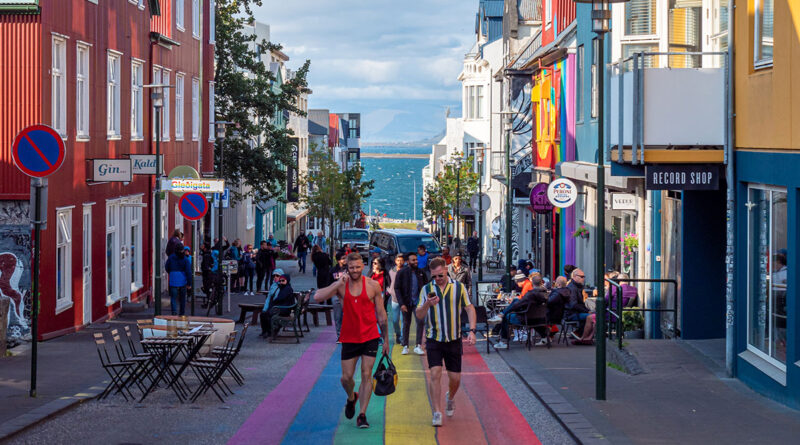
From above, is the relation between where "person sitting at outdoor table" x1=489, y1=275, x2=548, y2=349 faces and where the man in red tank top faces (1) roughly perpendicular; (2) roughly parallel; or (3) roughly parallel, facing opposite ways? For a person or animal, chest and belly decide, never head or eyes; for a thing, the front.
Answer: roughly perpendicular

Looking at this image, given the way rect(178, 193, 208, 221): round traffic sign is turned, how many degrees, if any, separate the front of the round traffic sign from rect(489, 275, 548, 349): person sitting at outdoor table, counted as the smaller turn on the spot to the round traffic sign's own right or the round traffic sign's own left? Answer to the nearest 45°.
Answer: approximately 45° to the round traffic sign's own left

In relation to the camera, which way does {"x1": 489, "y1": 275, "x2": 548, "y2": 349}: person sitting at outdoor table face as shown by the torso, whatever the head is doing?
to the viewer's left

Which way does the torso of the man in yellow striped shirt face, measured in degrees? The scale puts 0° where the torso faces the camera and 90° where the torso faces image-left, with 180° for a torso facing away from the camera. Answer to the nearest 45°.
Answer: approximately 0°
